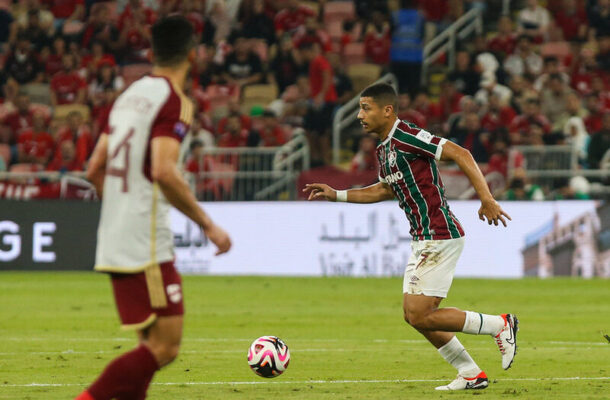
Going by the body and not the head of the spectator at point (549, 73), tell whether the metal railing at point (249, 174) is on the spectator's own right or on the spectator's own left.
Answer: on the spectator's own right

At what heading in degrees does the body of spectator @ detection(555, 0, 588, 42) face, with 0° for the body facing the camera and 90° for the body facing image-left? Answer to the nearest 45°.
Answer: approximately 0°

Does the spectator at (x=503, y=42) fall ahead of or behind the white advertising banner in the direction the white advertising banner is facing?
behind

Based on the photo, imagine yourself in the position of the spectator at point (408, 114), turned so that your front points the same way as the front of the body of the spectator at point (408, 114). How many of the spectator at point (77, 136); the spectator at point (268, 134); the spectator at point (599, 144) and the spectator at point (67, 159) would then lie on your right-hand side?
3
